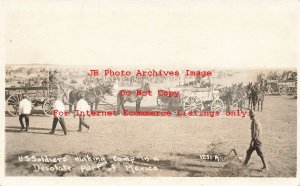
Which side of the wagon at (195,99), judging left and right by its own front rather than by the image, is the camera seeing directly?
right

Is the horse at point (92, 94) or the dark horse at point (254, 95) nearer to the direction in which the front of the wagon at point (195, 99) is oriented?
the dark horse

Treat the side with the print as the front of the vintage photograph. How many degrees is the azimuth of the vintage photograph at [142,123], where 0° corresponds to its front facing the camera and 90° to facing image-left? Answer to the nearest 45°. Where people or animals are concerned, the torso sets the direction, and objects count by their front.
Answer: approximately 0°

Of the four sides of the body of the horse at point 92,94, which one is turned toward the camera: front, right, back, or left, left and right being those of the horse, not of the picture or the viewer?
right
